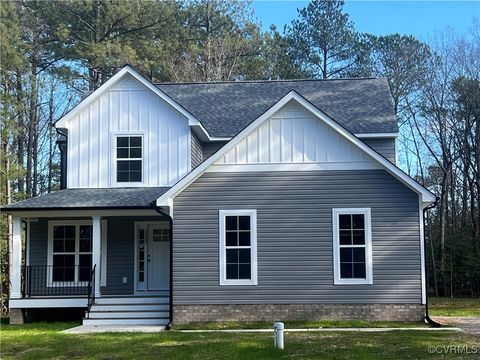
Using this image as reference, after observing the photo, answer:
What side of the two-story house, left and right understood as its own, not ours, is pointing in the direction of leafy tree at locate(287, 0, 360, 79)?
back

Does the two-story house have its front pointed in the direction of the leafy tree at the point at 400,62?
no

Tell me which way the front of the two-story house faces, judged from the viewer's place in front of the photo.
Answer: facing the viewer

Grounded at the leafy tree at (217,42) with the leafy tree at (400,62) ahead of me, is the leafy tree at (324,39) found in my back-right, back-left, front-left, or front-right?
front-left

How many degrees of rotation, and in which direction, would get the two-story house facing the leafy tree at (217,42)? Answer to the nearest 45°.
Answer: approximately 180°

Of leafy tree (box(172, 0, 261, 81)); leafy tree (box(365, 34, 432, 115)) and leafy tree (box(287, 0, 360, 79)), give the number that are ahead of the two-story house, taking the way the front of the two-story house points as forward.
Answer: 0

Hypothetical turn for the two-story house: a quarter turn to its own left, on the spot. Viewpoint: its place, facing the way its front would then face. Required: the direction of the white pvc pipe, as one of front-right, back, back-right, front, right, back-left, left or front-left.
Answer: right
